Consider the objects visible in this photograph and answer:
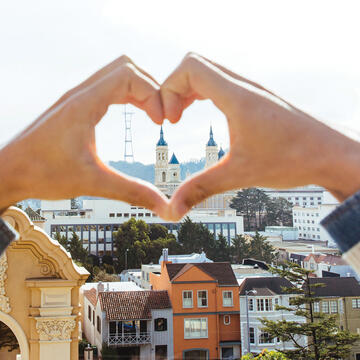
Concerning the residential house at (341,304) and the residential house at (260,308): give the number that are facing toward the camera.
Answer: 2

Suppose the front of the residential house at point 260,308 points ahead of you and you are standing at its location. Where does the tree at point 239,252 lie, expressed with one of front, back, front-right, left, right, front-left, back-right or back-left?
back

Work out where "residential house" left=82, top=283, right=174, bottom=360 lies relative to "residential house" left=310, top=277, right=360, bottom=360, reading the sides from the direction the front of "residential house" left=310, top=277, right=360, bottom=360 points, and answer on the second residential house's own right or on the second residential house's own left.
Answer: on the second residential house's own right

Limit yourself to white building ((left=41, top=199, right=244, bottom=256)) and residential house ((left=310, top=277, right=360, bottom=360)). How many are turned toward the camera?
2

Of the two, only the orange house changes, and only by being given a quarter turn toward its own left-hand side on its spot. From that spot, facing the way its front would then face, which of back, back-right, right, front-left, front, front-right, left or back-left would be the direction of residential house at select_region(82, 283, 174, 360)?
back

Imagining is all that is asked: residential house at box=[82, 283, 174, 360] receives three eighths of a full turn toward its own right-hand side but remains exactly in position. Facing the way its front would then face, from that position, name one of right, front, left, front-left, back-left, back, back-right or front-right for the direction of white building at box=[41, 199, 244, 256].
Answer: front-right

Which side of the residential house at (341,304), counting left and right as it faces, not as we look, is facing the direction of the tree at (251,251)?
back

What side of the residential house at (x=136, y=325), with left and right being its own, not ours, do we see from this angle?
front

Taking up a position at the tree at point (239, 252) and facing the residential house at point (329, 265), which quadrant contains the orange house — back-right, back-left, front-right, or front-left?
front-right

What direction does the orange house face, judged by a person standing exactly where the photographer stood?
facing the viewer

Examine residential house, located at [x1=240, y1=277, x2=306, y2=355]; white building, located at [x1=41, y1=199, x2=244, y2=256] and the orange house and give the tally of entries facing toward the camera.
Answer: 3

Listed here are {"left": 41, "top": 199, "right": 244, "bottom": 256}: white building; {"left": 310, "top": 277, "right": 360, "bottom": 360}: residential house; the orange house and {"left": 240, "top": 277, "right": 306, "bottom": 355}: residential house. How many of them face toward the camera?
4
